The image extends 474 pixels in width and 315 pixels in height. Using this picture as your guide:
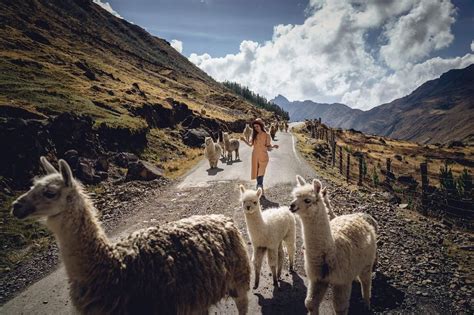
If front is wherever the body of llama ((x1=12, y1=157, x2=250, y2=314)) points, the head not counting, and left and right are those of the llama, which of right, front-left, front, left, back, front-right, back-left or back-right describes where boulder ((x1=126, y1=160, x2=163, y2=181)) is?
right

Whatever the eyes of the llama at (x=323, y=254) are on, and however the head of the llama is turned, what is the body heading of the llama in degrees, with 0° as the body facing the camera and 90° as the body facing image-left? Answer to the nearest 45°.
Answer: approximately 45°

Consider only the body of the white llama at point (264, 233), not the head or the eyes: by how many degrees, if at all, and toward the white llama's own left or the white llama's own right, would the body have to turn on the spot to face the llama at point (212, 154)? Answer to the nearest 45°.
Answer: approximately 135° to the white llama's own right

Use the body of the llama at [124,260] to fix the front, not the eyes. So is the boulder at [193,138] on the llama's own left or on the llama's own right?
on the llama's own right

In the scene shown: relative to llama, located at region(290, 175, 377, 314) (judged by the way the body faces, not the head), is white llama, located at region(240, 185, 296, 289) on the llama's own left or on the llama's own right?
on the llama's own right

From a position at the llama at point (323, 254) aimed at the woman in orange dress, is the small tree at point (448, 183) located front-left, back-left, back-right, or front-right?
front-right

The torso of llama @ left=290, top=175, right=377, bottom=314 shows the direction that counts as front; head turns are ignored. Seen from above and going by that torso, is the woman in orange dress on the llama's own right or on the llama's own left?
on the llama's own right

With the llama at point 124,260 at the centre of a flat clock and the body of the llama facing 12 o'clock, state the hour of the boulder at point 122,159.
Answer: The boulder is roughly at 3 o'clock from the llama.

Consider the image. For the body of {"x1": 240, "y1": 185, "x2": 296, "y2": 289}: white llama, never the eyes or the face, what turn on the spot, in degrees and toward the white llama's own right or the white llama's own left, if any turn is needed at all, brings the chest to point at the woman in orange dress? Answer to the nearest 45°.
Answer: approximately 135° to the white llama's own right

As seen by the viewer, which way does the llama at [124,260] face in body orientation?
to the viewer's left

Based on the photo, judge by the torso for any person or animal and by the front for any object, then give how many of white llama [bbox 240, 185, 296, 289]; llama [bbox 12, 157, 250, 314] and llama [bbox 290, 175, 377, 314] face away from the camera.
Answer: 0

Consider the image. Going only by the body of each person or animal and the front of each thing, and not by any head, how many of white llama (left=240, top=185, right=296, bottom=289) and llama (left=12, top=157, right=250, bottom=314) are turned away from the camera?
0
